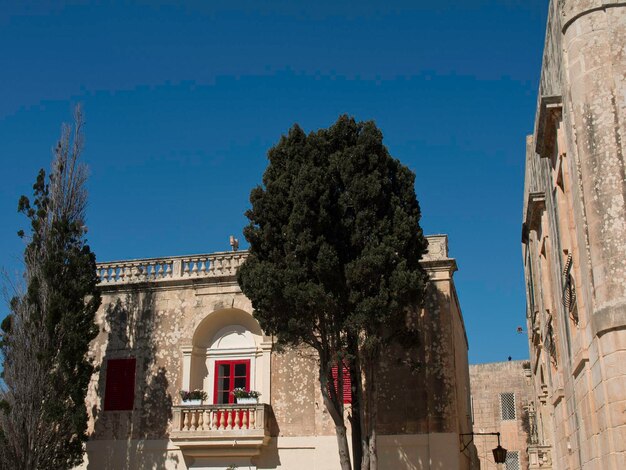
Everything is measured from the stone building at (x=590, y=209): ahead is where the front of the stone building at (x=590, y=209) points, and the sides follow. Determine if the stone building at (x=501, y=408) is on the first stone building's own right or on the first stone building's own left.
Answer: on the first stone building's own right

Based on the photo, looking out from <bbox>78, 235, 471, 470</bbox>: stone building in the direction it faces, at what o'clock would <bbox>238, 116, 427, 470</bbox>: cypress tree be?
The cypress tree is roughly at 11 o'clock from the stone building.

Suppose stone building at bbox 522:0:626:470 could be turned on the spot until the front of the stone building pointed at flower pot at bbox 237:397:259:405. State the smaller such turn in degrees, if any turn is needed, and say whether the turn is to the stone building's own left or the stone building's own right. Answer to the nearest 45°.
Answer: approximately 45° to the stone building's own right

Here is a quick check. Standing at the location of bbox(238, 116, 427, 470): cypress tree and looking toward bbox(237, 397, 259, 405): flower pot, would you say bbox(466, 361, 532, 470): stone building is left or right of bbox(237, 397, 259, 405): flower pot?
right

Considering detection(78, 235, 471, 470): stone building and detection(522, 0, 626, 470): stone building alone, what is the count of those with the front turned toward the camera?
1

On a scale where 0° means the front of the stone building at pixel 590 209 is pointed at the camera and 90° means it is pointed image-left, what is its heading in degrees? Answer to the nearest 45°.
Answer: approximately 90°

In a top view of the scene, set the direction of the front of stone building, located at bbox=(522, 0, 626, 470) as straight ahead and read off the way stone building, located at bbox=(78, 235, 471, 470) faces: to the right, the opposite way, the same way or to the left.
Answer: to the left

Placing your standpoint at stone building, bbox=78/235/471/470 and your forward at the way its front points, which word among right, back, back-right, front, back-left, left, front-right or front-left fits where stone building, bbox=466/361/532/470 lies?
back-left

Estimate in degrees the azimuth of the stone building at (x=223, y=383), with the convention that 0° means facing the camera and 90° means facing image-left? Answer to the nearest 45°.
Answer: approximately 0°
